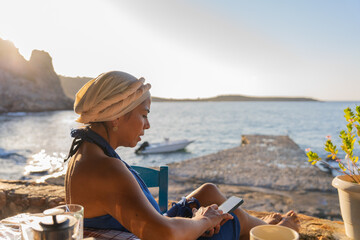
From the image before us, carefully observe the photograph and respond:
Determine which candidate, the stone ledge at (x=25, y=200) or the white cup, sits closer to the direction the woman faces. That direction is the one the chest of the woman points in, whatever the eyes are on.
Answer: the white cup

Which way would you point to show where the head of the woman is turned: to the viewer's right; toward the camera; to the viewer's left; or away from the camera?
to the viewer's right

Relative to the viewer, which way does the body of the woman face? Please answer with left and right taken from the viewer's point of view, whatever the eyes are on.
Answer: facing to the right of the viewer

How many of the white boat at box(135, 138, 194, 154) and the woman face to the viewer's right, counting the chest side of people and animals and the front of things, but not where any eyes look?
2

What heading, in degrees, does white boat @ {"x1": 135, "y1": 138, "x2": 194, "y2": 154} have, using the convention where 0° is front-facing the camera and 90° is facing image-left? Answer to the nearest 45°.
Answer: approximately 270°

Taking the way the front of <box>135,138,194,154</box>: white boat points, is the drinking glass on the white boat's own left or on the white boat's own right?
on the white boat's own right

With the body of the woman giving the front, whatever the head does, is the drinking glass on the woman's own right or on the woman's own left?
on the woman's own right
